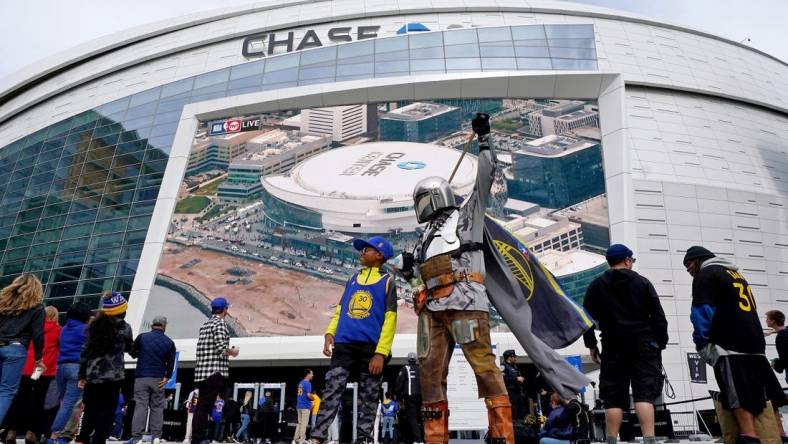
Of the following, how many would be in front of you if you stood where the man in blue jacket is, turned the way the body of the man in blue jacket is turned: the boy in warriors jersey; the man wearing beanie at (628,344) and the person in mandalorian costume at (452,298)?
0

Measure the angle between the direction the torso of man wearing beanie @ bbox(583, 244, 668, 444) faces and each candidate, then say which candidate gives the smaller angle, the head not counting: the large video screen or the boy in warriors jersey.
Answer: the large video screen

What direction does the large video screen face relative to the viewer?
toward the camera

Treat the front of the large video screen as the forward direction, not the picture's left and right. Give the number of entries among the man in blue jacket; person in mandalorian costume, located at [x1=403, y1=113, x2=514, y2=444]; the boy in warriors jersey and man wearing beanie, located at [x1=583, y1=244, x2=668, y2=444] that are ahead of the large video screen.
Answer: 4

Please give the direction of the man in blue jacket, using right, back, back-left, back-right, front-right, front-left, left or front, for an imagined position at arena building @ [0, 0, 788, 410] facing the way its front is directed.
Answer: front

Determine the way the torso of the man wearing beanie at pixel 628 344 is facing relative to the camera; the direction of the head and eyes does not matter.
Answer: away from the camera

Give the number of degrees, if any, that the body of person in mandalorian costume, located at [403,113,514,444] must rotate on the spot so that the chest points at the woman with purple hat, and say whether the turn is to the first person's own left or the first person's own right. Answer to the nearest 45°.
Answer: approximately 45° to the first person's own right

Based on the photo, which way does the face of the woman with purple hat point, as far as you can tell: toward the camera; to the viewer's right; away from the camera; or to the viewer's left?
away from the camera

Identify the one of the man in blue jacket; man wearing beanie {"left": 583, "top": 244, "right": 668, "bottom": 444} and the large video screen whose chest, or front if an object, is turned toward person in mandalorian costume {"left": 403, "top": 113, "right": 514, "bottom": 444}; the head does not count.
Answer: the large video screen

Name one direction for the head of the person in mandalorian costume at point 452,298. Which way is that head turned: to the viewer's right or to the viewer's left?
to the viewer's left

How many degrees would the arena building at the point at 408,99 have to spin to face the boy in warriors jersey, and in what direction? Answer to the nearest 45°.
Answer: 0° — it already faces them

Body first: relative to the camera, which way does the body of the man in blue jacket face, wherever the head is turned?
away from the camera

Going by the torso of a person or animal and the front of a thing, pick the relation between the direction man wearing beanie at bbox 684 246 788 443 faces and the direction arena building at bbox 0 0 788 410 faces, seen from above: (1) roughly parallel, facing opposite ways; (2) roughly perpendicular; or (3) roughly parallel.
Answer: roughly parallel, facing opposite ways

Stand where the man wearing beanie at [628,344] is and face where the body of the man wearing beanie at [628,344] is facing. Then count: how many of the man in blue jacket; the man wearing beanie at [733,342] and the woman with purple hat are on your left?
2

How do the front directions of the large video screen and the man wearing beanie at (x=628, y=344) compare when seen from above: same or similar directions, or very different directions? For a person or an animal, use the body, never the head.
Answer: very different directions

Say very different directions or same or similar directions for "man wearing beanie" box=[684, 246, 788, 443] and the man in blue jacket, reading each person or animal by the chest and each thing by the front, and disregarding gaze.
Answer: same or similar directions

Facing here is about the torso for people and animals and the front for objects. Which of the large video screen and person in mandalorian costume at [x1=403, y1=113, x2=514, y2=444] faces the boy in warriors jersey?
the large video screen

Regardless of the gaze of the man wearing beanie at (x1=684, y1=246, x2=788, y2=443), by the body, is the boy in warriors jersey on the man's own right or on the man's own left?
on the man's own left

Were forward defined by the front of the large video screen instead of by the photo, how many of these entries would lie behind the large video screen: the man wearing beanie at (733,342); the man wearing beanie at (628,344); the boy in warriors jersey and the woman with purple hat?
0
